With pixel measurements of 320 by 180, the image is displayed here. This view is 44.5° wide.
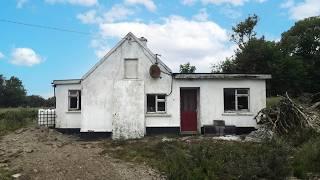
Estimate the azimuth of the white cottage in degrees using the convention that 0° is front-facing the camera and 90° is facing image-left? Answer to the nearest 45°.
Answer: approximately 0°

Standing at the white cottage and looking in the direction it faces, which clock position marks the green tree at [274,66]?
The green tree is roughly at 7 o'clock from the white cottage.

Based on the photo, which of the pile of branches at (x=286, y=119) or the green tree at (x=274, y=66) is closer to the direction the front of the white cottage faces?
the pile of branches

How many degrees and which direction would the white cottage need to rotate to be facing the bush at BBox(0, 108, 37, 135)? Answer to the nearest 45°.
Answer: approximately 135° to its right

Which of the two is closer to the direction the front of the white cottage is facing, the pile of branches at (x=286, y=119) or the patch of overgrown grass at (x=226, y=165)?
the patch of overgrown grass

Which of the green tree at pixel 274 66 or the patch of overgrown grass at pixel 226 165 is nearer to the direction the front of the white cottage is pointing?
the patch of overgrown grass
